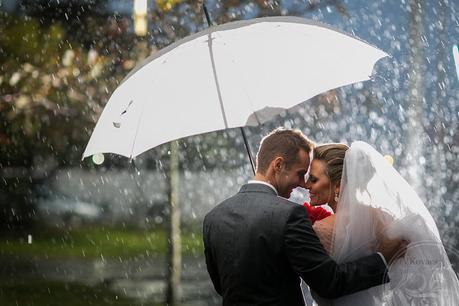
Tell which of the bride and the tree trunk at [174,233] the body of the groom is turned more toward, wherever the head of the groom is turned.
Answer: the bride

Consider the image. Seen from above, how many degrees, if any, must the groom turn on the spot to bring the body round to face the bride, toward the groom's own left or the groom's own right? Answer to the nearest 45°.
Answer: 0° — they already face them

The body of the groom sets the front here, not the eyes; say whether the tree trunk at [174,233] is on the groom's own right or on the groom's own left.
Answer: on the groom's own left

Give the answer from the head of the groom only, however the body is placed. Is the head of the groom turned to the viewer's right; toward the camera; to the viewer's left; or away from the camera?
to the viewer's right

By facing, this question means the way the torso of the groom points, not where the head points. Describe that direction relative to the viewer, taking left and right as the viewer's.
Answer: facing away from the viewer and to the right of the viewer
